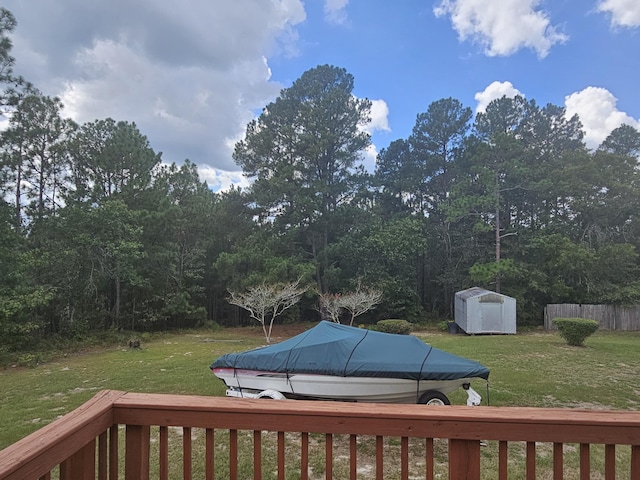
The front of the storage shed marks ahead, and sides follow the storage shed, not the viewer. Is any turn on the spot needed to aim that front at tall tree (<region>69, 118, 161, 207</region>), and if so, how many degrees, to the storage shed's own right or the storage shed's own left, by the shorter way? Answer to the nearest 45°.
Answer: approximately 90° to the storage shed's own right

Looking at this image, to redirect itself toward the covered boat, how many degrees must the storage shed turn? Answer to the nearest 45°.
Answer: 0° — it already faces it

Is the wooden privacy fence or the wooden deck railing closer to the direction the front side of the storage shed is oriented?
the wooden deck railing

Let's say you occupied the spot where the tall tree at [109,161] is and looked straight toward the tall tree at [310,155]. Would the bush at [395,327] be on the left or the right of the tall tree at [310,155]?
right

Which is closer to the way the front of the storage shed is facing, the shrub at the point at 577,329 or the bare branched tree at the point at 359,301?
the shrub

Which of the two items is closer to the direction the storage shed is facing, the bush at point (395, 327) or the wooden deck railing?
the wooden deck railing

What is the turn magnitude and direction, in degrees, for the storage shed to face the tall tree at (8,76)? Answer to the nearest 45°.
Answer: approximately 45° to its right

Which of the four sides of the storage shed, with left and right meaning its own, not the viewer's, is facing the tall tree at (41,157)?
right

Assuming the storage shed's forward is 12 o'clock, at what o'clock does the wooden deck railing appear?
The wooden deck railing is roughly at 12 o'clock from the storage shed.

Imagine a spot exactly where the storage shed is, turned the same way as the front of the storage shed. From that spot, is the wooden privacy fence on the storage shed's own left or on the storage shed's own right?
on the storage shed's own left

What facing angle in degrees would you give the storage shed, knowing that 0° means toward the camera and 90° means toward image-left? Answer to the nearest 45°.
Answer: approximately 0°
